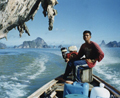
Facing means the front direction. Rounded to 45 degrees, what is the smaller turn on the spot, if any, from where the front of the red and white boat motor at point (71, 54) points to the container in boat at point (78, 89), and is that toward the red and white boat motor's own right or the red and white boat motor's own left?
approximately 45° to the red and white boat motor's own left

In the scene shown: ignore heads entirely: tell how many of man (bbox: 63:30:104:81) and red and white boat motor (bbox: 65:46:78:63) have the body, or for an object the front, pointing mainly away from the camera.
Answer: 0

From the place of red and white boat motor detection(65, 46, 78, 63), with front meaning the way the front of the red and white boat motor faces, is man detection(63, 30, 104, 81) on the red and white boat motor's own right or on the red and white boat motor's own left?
on the red and white boat motor's own left

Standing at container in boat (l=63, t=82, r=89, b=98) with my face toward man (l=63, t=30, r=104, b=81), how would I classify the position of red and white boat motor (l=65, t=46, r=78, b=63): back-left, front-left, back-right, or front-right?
front-left

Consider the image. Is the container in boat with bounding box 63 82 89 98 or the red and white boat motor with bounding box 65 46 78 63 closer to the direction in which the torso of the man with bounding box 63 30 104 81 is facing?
the container in boat

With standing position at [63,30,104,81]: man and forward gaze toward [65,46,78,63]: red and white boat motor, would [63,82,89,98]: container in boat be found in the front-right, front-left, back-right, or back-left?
back-left

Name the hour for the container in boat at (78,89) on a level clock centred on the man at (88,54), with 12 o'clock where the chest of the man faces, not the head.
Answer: The container in boat is roughly at 11 o'clock from the man.

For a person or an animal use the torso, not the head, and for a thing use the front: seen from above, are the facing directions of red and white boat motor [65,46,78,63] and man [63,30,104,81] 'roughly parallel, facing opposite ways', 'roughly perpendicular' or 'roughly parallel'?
roughly parallel

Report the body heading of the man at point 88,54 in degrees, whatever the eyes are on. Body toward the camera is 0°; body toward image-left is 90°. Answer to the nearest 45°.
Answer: approximately 45°

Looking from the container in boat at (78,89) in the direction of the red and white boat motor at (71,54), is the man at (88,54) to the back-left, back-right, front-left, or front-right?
front-right

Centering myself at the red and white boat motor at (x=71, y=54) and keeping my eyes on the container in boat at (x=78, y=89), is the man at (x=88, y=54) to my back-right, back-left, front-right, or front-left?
front-left

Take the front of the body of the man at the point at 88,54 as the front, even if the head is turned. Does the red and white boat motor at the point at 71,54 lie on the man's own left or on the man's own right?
on the man's own right
